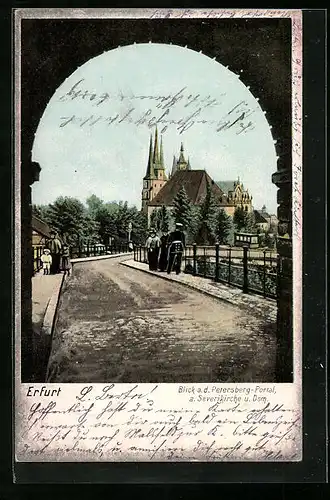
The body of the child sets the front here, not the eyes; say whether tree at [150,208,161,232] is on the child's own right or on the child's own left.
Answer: on the child's own left

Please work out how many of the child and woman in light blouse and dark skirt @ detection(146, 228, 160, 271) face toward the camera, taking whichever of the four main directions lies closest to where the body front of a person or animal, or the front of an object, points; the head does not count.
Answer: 2

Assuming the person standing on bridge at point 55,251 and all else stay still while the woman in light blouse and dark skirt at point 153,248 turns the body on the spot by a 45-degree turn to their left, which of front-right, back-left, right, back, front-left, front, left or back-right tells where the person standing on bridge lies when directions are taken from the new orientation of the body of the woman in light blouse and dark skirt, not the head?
back-right

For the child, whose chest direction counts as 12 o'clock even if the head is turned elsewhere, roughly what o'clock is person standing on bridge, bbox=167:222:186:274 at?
The person standing on bridge is roughly at 9 o'clock from the child.
